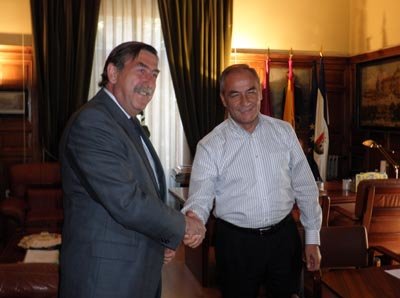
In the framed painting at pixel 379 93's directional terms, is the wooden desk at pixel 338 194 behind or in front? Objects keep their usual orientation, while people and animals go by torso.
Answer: in front

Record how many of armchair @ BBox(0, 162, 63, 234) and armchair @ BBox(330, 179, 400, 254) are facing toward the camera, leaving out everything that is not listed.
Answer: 1

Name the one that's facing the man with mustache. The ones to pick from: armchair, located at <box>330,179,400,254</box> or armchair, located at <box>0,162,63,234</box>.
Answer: armchair, located at <box>0,162,63,234</box>

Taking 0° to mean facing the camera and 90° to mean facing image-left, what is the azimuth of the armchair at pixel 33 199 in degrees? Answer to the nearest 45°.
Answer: approximately 0°

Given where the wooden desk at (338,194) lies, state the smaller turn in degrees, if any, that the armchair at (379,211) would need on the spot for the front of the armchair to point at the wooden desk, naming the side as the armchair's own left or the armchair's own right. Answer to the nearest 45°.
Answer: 0° — it already faces it

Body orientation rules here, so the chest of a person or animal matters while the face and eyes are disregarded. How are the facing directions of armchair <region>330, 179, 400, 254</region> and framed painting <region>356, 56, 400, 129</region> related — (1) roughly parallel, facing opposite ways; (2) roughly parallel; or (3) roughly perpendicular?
roughly perpendicular

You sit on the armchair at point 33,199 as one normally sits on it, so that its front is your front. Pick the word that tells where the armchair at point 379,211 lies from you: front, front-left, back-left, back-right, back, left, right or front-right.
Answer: front-left

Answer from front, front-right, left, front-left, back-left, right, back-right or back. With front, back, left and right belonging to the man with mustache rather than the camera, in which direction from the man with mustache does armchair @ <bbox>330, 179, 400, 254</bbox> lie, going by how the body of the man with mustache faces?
left

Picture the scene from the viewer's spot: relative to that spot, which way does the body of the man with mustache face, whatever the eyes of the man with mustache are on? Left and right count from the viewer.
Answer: facing the viewer and to the right of the viewer
